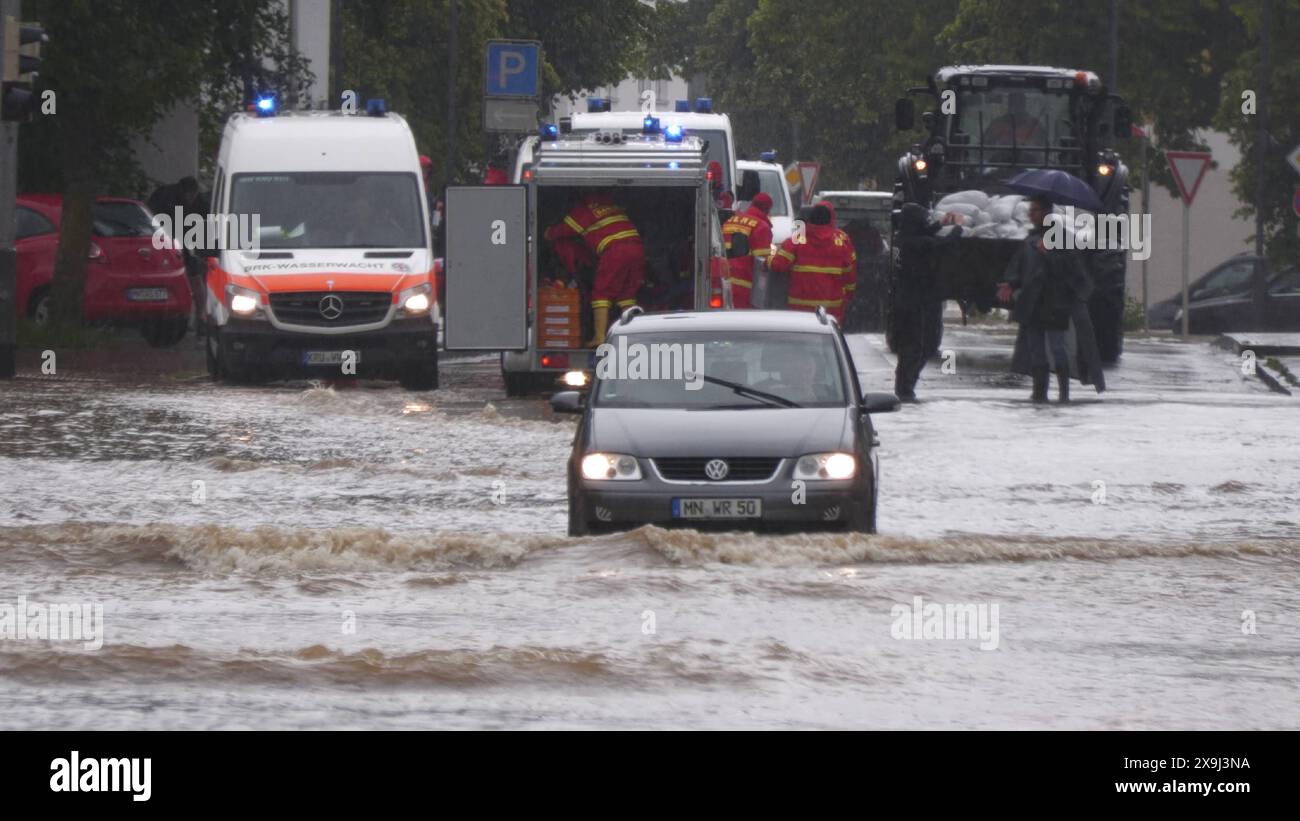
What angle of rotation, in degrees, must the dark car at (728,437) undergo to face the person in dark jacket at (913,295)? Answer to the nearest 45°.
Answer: approximately 180°

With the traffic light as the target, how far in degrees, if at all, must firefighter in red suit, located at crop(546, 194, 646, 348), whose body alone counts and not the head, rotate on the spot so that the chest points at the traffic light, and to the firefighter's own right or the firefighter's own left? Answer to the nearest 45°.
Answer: approximately 45° to the firefighter's own left

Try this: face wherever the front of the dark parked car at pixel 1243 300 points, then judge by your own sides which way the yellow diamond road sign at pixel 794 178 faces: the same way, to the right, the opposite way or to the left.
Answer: to the left

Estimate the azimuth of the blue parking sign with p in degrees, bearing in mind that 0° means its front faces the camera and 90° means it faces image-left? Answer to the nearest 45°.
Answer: approximately 0°

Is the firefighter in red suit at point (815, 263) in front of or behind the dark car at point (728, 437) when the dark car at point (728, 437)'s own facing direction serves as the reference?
behind
